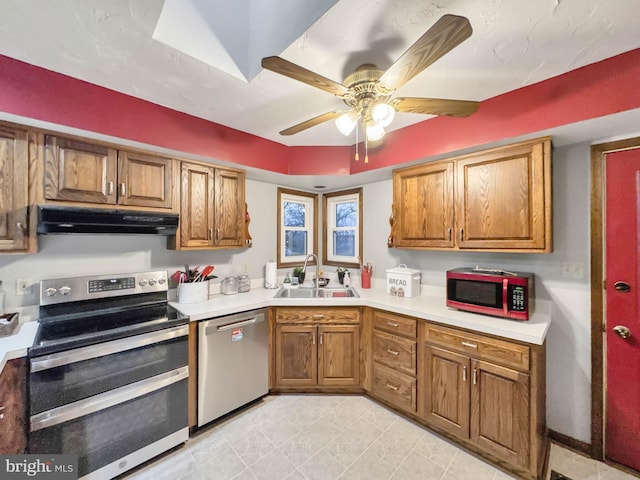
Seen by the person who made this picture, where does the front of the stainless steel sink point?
facing the viewer

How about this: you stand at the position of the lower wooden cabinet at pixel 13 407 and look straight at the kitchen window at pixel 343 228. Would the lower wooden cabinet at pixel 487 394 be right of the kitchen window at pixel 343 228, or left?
right

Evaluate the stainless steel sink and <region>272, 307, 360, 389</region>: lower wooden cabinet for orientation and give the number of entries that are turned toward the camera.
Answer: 2

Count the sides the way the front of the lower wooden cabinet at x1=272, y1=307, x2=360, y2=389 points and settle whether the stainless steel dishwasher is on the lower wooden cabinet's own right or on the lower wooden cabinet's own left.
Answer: on the lower wooden cabinet's own right

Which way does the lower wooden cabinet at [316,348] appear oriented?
toward the camera

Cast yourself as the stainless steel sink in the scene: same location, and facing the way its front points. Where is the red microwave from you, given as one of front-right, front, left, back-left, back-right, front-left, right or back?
front-left

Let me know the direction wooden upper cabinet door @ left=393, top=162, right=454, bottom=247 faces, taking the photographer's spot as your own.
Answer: facing the viewer and to the left of the viewer

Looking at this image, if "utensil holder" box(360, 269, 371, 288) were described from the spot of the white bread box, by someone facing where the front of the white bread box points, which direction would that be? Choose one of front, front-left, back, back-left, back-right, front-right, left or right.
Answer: right

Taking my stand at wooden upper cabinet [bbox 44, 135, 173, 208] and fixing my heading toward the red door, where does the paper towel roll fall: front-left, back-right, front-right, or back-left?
front-left

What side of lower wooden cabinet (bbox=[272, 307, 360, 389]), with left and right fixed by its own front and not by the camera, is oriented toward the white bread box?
left

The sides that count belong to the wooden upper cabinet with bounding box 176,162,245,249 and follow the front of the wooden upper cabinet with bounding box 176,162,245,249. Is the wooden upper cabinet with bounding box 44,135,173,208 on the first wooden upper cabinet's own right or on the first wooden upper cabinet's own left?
on the first wooden upper cabinet's own right

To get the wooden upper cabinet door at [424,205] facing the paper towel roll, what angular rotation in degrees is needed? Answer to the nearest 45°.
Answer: approximately 45° to its right
